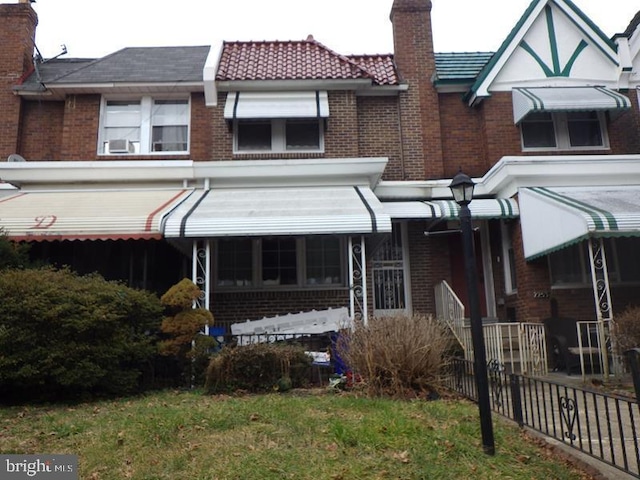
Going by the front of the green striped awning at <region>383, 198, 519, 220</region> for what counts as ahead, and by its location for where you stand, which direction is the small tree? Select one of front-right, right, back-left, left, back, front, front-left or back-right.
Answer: front-right

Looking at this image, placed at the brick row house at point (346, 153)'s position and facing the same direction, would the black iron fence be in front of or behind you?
in front

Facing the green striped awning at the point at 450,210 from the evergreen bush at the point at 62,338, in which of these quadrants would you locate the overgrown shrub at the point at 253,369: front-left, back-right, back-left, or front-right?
front-right

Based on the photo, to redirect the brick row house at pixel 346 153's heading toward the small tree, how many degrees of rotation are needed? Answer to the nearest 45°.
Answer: approximately 45° to its right

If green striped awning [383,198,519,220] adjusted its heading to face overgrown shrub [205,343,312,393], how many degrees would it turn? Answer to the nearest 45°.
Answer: approximately 45° to its right

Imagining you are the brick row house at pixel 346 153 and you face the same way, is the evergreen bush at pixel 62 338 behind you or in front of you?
in front

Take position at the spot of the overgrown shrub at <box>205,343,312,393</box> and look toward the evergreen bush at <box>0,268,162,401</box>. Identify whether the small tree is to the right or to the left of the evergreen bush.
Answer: right

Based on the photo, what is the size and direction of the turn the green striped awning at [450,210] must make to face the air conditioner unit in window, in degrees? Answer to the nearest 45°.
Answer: approximately 90° to its right

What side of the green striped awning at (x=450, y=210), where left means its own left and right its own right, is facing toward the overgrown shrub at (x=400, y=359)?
front

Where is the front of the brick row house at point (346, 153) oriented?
toward the camera
